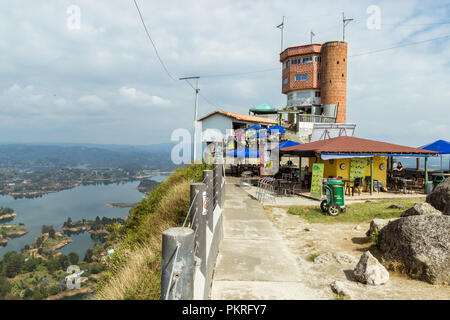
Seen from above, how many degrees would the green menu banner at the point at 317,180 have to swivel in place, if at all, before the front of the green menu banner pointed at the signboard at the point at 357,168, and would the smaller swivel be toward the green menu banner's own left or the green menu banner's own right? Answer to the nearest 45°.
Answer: approximately 135° to the green menu banner's own left

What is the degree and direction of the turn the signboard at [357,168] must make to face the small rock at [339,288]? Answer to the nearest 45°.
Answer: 0° — it already faces it

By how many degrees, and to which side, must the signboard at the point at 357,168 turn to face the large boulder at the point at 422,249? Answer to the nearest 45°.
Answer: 0° — it already faces it

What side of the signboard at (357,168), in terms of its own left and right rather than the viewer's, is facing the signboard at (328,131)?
back

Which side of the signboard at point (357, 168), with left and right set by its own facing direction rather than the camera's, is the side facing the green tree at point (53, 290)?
right

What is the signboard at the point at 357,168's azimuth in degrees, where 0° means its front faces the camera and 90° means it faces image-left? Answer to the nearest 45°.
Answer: approximately 0°

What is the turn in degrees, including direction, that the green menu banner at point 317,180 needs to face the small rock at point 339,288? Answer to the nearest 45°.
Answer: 0° — it already faces it

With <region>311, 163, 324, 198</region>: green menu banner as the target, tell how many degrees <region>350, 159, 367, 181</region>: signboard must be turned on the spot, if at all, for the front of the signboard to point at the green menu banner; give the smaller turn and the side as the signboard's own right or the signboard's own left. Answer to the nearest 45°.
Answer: approximately 45° to the signboard's own right

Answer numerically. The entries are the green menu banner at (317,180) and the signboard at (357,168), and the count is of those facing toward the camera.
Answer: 2

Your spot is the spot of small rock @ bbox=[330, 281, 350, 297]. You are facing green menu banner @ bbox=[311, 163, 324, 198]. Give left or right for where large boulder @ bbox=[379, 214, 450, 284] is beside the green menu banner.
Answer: right

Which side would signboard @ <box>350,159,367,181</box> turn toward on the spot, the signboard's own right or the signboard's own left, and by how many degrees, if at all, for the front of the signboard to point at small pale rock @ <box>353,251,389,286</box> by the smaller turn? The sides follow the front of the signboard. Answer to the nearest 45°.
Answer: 0° — it already faces it
